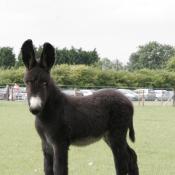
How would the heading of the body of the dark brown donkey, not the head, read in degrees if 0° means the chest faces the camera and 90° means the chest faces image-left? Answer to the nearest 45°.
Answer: approximately 45°
